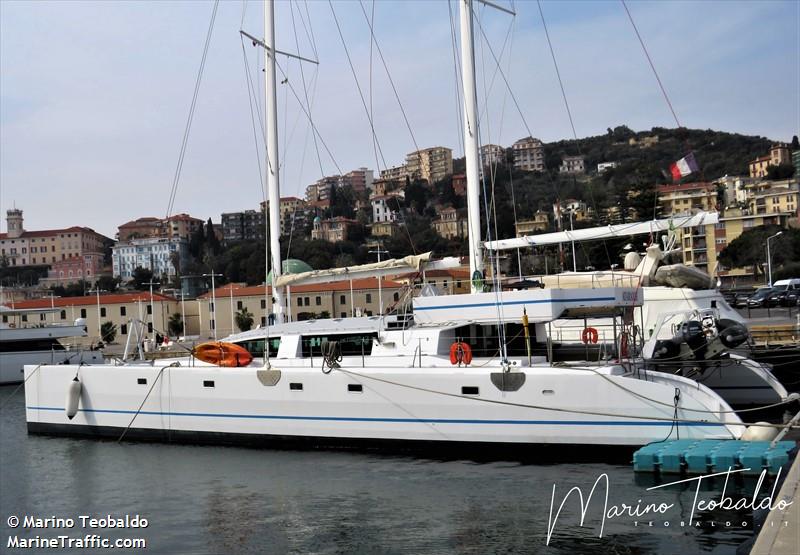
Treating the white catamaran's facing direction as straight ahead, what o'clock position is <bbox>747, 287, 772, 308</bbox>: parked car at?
The parked car is roughly at 4 o'clock from the white catamaran.

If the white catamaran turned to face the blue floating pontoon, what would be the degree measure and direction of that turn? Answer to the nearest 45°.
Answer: approximately 135° to its left

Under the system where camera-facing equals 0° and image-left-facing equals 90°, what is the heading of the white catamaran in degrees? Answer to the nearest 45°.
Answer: approximately 90°

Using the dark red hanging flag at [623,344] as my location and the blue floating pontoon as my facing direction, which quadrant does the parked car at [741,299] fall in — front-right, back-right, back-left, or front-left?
back-left

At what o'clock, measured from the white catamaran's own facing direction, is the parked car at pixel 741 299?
The parked car is roughly at 4 o'clock from the white catamaran.

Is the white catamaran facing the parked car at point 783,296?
no

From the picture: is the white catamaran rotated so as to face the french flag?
no
